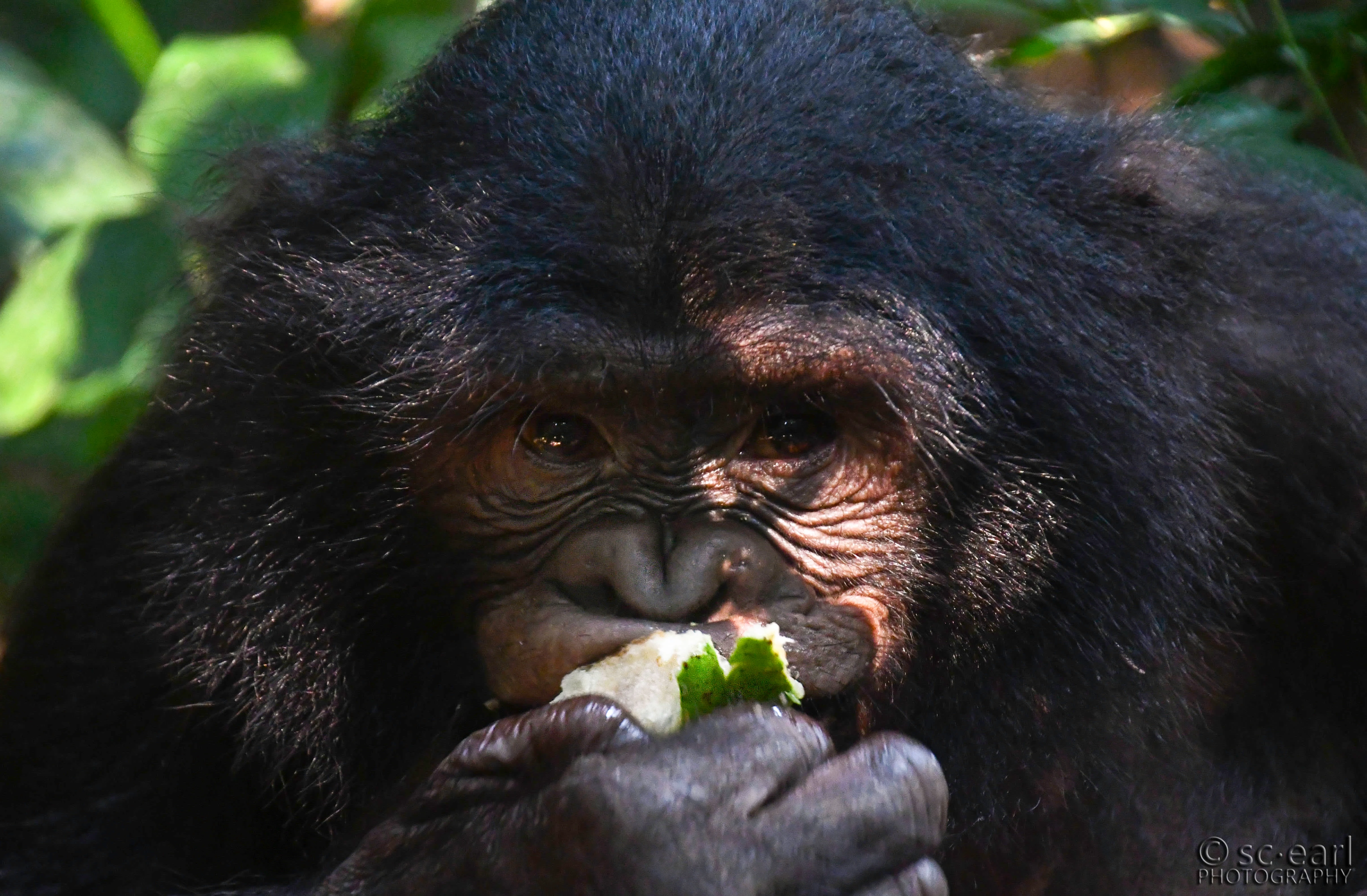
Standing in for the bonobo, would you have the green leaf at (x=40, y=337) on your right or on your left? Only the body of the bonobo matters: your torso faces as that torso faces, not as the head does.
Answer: on your right

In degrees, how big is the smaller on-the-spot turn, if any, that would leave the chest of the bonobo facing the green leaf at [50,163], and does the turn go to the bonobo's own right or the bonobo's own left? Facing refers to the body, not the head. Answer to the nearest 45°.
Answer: approximately 135° to the bonobo's own right

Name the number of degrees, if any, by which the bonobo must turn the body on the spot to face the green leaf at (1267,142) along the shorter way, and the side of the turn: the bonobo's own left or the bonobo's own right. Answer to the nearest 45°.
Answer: approximately 135° to the bonobo's own left

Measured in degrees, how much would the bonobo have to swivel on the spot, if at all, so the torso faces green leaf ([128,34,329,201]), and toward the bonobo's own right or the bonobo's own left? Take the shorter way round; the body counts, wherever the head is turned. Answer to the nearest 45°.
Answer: approximately 135° to the bonobo's own right

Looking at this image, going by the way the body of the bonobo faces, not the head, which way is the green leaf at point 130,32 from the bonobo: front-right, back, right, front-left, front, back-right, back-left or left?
back-right

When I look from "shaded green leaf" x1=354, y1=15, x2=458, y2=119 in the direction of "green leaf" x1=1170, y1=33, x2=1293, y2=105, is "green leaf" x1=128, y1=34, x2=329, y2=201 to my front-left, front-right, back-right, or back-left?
back-right

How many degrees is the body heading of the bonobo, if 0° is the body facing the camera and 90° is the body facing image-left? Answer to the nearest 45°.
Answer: approximately 0°

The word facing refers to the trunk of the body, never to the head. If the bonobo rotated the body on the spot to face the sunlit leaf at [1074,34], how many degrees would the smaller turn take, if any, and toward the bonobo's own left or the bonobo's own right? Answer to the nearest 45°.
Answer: approximately 135° to the bonobo's own left
